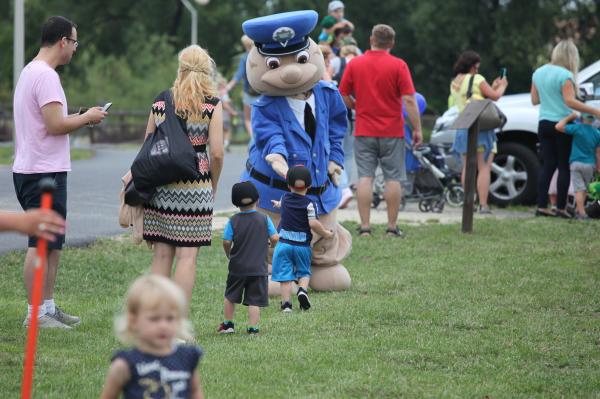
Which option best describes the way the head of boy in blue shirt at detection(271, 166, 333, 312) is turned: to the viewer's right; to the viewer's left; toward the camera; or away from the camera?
away from the camera

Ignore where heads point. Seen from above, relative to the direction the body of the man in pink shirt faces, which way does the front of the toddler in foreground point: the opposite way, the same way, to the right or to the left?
to the right

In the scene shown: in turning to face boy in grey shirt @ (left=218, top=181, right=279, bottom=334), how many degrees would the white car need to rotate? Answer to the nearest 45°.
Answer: approximately 45° to its left

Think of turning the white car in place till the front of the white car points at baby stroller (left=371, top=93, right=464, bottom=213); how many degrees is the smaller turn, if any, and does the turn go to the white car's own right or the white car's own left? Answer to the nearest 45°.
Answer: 0° — it already faces it

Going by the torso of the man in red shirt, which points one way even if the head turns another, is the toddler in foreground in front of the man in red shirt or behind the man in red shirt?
behind

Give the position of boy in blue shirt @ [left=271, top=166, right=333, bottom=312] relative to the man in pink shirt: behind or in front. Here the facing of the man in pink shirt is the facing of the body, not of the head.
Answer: in front

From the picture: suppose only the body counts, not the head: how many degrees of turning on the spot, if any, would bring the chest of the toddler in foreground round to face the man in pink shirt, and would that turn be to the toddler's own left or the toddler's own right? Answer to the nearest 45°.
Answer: approximately 180°

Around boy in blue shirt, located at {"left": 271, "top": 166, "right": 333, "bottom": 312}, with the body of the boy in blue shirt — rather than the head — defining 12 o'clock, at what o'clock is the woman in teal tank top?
The woman in teal tank top is roughly at 1 o'clock from the boy in blue shirt.

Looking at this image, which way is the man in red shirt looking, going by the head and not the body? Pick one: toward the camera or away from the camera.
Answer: away from the camera

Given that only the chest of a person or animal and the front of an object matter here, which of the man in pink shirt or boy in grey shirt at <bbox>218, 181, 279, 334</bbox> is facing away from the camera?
the boy in grey shirt

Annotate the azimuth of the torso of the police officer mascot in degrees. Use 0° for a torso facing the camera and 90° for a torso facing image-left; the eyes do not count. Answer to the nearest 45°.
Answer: approximately 0°

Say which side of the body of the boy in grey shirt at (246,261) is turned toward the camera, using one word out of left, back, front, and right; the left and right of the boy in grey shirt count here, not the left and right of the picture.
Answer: back
